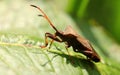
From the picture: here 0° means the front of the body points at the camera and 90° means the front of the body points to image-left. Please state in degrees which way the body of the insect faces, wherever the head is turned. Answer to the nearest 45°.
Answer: approximately 90°
